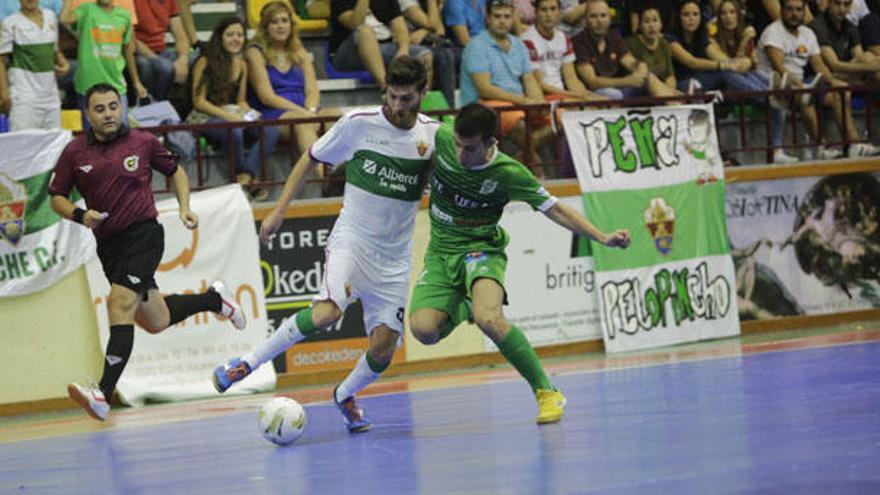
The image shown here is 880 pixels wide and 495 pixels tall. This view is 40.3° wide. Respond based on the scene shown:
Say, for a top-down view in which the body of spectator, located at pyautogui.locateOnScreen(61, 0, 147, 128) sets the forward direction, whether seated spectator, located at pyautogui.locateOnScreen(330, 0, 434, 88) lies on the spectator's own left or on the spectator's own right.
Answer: on the spectator's own left

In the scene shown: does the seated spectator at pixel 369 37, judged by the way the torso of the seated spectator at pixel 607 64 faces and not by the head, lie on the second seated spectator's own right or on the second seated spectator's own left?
on the second seated spectator's own right

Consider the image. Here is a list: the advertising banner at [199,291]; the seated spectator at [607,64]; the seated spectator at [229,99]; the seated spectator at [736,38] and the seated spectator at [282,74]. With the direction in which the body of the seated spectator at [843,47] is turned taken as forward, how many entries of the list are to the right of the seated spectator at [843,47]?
5

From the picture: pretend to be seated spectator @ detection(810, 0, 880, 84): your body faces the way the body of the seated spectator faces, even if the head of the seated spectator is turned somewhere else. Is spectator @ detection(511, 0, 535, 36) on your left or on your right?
on your right

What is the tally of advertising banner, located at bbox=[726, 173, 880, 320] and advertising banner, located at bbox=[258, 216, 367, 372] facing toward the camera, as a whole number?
2

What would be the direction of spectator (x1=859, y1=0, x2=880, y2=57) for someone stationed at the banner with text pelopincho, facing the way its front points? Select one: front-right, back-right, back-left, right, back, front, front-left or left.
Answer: back-left

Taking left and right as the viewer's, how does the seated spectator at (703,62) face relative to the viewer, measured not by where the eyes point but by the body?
facing the viewer and to the right of the viewer

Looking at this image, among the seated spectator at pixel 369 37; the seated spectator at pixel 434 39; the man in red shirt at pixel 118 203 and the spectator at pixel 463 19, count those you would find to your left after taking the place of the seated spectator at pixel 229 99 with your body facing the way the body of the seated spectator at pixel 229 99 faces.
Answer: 3

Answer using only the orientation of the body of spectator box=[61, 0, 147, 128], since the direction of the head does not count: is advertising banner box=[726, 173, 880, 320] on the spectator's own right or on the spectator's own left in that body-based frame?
on the spectator's own left

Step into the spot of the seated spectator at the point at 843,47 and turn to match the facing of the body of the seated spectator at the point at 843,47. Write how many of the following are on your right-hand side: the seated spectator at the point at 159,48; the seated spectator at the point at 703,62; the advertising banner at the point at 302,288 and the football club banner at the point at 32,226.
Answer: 4

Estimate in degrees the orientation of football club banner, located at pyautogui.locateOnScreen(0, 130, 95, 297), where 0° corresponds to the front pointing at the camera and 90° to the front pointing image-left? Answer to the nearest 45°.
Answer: approximately 0°
